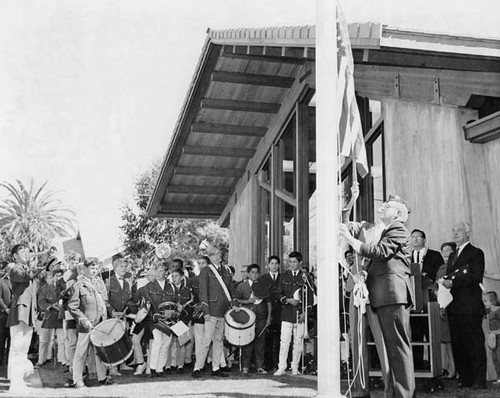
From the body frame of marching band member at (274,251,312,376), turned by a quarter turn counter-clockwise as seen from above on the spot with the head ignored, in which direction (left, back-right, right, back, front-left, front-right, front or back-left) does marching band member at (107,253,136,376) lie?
back

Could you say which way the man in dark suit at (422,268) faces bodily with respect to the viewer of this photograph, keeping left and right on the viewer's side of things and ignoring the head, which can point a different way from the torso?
facing the viewer and to the left of the viewer

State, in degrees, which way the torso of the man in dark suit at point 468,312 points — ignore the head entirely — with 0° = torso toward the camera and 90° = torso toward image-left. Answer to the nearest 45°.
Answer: approximately 45°

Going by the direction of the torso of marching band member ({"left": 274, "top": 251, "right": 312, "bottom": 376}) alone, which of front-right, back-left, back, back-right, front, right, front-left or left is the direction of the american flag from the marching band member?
front

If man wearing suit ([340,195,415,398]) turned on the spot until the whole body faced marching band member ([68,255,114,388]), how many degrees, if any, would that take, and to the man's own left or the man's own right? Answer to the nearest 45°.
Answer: approximately 45° to the man's own right

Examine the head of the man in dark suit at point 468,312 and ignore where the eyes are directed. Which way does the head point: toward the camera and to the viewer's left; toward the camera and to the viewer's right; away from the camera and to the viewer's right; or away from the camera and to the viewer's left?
toward the camera and to the viewer's left

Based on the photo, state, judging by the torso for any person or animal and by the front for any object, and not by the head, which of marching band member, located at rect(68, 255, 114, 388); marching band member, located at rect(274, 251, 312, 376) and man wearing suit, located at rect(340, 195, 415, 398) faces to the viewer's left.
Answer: the man wearing suit

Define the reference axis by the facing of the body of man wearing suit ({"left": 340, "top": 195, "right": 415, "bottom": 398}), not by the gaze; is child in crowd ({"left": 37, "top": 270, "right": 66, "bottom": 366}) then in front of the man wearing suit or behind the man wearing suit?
in front

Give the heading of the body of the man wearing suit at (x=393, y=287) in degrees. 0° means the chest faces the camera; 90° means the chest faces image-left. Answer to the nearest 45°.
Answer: approximately 90°

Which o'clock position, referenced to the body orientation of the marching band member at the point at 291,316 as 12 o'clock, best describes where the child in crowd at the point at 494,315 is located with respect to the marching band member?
The child in crowd is roughly at 10 o'clock from the marching band member.

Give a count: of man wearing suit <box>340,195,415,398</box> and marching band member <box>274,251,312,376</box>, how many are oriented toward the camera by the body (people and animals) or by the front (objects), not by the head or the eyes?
1

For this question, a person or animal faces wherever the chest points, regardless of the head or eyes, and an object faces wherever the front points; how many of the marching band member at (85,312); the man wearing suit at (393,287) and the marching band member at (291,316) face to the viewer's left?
1

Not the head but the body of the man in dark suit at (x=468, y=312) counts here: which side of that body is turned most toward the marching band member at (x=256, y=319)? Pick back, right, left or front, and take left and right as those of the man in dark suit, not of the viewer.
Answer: right

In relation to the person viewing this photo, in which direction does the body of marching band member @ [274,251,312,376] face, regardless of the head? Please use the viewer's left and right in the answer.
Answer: facing the viewer
